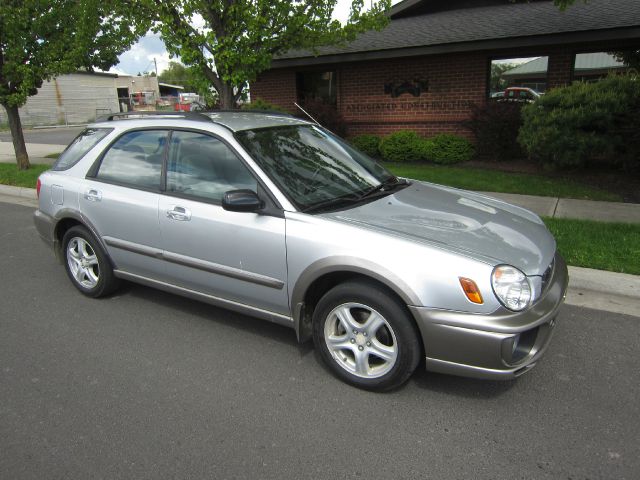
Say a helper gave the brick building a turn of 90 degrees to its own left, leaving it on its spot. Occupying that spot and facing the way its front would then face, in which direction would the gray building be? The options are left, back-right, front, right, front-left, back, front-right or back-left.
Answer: back-left

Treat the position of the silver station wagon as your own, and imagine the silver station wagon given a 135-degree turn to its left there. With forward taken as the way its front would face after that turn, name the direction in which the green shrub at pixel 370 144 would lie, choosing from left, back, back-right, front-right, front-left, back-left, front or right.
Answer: front

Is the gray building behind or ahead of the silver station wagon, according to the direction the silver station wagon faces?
behind

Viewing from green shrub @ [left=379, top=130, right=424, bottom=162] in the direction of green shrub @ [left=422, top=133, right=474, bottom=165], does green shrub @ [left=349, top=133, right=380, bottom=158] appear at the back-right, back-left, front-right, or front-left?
back-left

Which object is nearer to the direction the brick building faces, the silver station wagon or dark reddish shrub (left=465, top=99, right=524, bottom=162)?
the silver station wagon

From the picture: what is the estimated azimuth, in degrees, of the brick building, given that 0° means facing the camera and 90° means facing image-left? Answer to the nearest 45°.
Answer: approximately 0°

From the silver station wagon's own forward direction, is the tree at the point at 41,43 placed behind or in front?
behind

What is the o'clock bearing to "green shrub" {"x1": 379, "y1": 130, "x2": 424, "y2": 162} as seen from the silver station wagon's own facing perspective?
The green shrub is roughly at 8 o'clock from the silver station wagon.

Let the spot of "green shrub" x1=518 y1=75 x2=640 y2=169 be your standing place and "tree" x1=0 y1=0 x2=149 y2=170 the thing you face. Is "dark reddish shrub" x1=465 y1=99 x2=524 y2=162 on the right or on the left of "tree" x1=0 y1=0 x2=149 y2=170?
right

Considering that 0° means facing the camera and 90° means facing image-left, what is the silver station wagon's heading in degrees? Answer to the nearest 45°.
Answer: approximately 315°

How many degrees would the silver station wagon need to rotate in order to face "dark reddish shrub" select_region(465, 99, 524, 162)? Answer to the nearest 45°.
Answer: approximately 90° to its left
